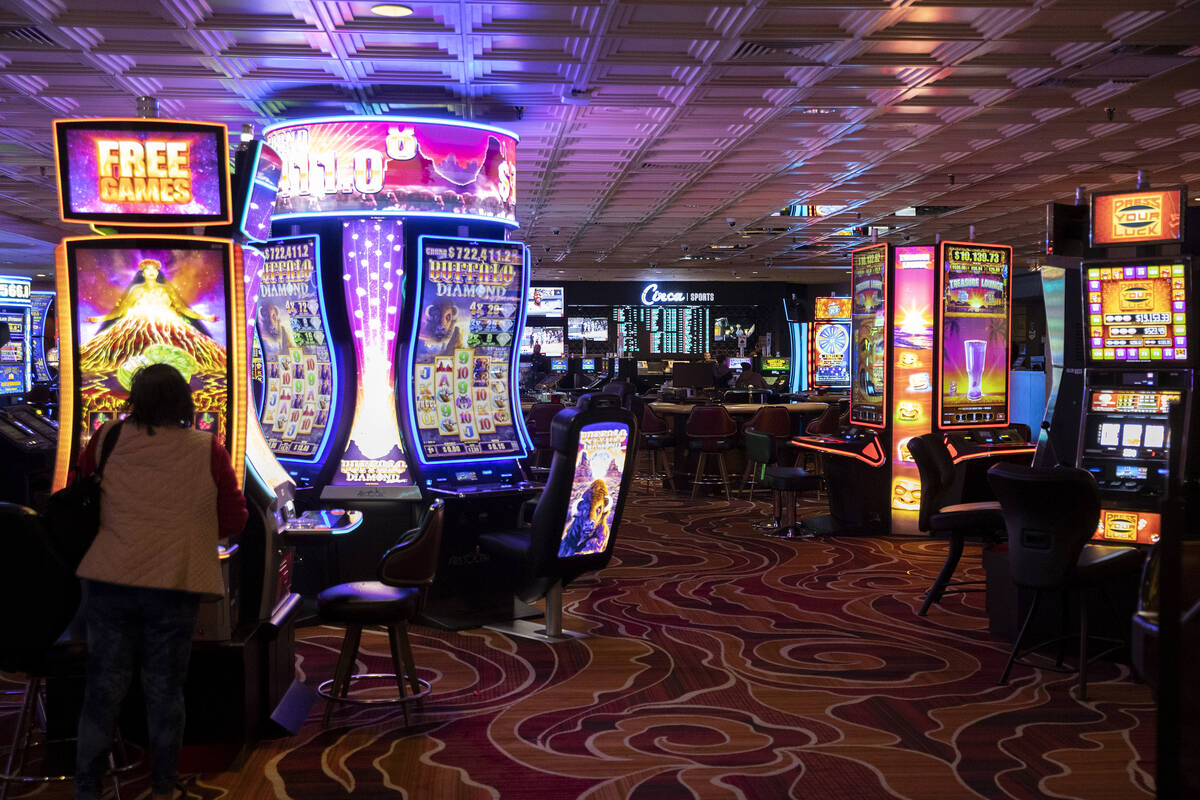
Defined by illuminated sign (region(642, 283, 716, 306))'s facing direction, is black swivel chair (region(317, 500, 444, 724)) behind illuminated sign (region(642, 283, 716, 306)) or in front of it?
in front

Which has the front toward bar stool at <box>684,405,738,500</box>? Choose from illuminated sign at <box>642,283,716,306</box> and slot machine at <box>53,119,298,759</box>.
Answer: the illuminated sign

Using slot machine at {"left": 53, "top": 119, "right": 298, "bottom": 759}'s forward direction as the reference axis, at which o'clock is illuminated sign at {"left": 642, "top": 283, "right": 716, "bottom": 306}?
The illuminated sign is roughly at 7 o'clock from the slot machine.

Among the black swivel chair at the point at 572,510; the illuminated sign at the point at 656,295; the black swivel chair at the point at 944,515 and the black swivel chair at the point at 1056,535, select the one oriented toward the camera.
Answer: the illuminated sign

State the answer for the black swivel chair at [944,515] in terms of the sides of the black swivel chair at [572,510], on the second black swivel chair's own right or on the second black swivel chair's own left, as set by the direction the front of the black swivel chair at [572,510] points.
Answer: on the second black swivel chair's own right

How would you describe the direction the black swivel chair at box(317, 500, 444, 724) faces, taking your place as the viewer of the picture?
facing to the left of the viewer

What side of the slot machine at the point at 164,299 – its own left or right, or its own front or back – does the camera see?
front

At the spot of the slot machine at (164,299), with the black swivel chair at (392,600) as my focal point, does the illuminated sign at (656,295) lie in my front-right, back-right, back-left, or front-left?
front-left

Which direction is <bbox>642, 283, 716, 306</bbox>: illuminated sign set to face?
toward the camera

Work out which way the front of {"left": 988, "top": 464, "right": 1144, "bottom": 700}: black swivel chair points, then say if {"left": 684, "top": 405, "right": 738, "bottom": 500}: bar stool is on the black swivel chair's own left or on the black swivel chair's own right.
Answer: on the black swivel chair's own left

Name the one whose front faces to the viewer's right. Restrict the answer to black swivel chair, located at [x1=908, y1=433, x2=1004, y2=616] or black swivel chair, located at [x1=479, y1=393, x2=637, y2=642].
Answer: black swivel chair, located at [x1=908, y1=433, x2=1004, y2=616]

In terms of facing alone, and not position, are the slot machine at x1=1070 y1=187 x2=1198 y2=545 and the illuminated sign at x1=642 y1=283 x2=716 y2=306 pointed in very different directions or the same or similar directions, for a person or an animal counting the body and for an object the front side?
same or similar directions

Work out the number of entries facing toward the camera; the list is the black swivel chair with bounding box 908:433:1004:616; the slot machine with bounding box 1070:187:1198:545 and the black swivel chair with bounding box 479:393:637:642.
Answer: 1

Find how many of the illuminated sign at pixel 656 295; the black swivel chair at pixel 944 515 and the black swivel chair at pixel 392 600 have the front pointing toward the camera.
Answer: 1
